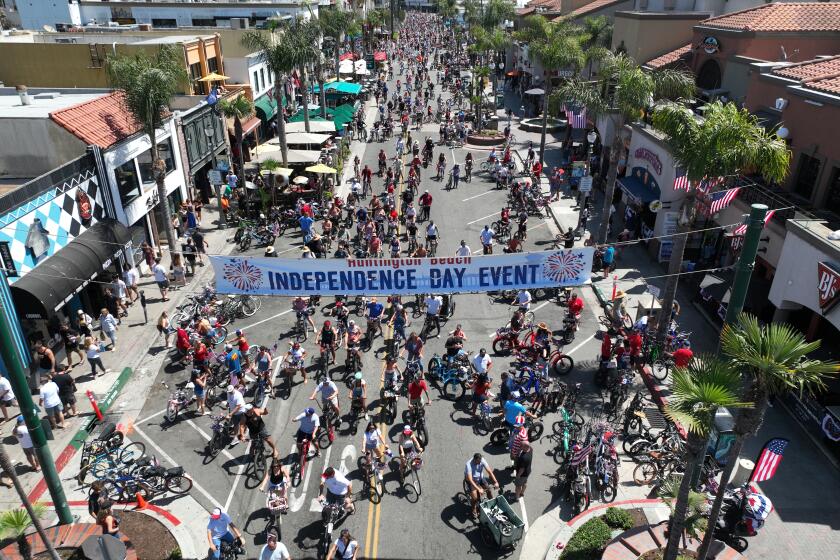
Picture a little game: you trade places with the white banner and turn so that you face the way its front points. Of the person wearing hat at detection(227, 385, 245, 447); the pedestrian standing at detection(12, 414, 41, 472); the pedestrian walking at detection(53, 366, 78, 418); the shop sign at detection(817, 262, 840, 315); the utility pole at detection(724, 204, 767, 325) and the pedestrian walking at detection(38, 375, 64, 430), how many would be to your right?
4

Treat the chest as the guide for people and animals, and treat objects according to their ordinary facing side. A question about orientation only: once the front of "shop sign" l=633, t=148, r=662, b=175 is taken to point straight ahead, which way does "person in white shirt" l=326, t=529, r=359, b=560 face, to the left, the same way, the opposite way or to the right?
to the left

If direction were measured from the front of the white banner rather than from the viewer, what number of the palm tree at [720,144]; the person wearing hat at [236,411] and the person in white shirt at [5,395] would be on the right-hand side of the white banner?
2

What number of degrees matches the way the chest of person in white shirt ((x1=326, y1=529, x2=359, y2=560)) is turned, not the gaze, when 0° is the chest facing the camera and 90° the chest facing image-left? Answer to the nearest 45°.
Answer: approximately 0°

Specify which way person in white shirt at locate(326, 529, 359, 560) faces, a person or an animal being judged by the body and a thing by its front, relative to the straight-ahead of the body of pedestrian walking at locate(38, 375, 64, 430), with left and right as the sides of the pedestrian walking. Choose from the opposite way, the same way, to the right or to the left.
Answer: the opposite way

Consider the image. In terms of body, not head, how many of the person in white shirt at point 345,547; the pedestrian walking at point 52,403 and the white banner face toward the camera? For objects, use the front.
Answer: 2
